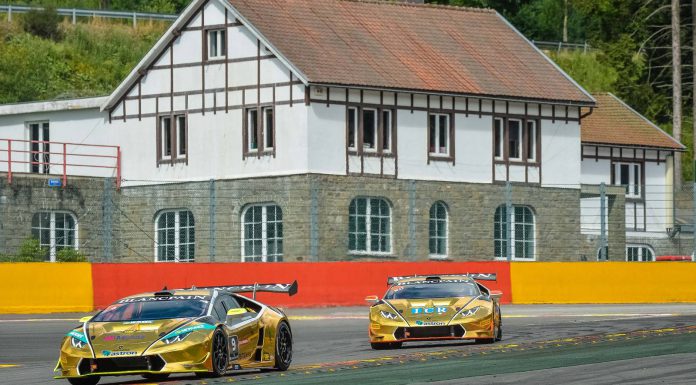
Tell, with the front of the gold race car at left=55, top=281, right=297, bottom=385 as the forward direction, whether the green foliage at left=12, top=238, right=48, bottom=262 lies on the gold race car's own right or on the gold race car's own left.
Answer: on the gold race car's own right

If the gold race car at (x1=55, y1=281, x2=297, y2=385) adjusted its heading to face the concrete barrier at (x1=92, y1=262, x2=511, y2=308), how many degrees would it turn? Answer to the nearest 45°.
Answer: approximately 135° to its right

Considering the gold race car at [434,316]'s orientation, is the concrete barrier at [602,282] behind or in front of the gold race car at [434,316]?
behind

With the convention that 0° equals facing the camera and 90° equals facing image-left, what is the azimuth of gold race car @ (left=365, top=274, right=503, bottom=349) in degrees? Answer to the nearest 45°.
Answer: approximately 0°

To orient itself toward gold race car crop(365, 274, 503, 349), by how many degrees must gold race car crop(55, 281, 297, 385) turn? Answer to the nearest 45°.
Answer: approximately 180°

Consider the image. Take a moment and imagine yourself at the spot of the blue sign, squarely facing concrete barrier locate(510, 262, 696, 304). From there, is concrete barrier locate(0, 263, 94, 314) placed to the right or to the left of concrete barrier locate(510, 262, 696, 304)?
right

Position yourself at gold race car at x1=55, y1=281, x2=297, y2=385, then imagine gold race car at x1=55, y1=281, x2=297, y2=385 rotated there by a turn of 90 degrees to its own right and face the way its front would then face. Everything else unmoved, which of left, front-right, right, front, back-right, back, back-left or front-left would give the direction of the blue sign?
front-right
